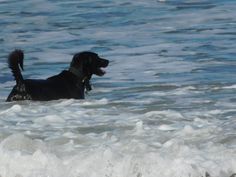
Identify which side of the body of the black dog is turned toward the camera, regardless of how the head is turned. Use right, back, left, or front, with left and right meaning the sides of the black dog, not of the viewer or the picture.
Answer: right
